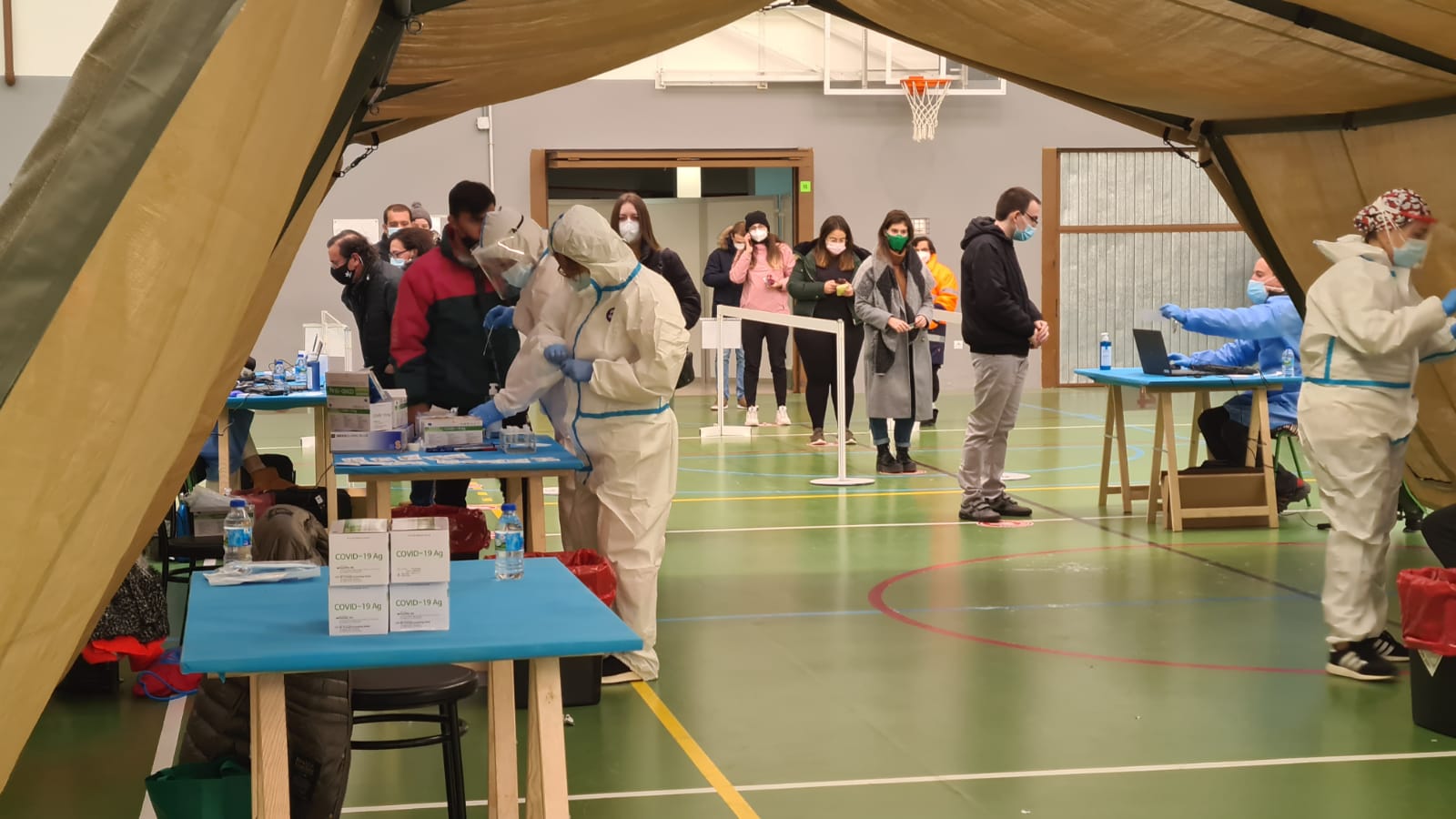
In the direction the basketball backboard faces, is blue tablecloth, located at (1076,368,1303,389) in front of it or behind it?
in front

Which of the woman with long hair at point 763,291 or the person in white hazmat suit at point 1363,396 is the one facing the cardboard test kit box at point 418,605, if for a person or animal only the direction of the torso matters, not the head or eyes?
the woman with long hair

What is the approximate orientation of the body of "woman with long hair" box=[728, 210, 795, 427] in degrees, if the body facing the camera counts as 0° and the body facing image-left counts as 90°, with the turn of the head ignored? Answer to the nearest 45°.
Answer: approximately 0°

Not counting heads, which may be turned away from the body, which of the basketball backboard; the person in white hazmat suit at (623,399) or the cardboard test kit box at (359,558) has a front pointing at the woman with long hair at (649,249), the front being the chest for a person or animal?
the basketball backboard

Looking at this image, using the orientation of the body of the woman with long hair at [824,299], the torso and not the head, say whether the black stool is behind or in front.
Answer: in front

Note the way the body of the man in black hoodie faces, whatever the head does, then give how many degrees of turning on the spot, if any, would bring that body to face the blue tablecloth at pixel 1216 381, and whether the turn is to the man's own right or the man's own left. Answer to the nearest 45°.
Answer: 0° — they already face it

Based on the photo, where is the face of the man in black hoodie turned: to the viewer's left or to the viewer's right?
to the viewer's right

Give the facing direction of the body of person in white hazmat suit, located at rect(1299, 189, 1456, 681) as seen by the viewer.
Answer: to the viewer's right

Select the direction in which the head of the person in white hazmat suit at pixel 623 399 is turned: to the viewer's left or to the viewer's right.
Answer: to the viewer's left
